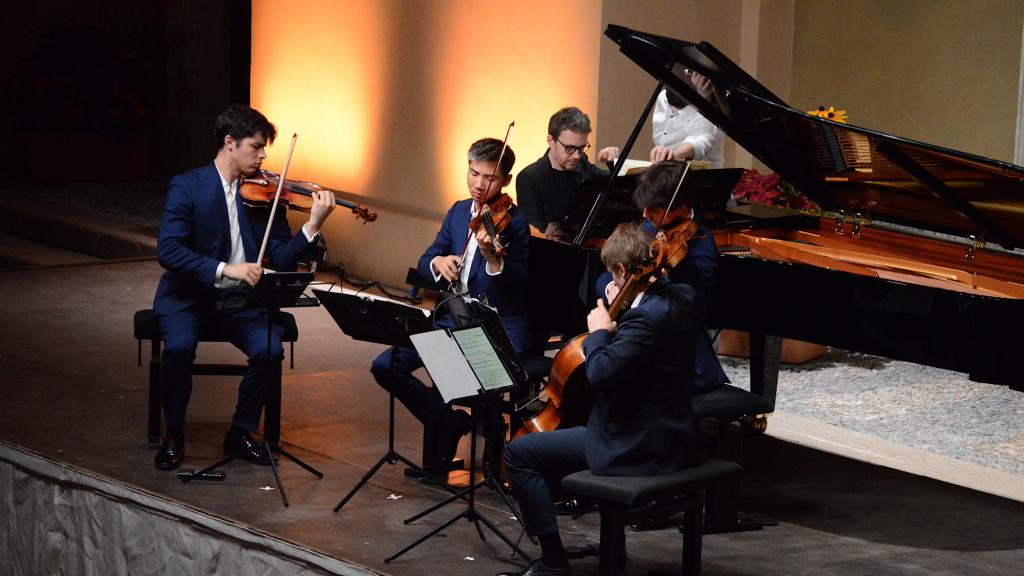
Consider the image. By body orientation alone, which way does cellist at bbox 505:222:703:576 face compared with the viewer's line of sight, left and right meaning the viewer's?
facing away from the viewer and to the left of the viewer

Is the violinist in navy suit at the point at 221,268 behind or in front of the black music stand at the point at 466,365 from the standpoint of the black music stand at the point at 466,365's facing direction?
behind

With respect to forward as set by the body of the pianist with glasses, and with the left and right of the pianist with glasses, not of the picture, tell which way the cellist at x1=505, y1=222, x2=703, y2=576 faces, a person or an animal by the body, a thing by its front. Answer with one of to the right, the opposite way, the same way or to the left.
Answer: the opposite way

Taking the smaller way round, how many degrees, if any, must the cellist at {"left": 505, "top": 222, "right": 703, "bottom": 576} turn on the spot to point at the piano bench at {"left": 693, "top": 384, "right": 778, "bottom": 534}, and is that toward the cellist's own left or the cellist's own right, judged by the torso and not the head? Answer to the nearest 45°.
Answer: approximately 90° to the cellist's own right

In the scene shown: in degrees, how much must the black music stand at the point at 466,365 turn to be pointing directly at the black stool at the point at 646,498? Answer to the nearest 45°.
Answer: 0° — it already faces it

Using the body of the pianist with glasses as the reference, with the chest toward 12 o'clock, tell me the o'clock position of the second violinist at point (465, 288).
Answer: The second violinist is roughly at 2 o'clock from the pianist with glasses.

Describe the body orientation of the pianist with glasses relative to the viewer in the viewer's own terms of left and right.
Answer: facing the viewer and to the right of the viewer

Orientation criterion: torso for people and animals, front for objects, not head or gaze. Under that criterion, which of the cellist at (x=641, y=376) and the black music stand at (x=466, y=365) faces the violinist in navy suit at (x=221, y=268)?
the cellist

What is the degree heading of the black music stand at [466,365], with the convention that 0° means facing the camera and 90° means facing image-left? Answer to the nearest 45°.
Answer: approximately 315°

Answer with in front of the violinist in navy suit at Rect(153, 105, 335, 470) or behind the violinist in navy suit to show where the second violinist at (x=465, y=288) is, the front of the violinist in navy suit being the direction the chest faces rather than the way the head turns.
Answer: in front
